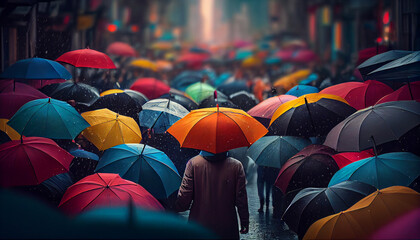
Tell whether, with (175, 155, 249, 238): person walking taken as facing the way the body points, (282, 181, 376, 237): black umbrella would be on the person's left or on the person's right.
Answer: on the person's right

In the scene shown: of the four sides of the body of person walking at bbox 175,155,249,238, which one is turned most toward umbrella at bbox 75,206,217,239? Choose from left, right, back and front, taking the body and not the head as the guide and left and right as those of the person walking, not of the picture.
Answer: back

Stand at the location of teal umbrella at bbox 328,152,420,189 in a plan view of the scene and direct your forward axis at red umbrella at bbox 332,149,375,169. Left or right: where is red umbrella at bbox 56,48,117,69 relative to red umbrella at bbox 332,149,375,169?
left

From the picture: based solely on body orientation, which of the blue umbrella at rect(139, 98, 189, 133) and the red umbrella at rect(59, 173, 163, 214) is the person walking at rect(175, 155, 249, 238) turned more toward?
the blue umbrella

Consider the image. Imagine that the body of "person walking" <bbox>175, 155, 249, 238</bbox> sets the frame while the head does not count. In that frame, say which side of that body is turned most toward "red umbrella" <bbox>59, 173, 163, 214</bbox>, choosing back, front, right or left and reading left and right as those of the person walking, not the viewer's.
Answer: left

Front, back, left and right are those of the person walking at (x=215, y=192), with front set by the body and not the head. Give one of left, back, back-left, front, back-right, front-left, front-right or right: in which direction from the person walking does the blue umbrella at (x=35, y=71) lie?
front-left

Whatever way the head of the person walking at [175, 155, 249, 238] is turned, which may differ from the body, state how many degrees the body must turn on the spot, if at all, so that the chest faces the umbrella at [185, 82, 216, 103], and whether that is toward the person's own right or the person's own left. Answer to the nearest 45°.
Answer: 0° — they already face it

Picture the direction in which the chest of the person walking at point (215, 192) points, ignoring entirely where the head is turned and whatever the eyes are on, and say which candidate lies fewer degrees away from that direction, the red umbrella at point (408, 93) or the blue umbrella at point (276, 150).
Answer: the blue umbrella

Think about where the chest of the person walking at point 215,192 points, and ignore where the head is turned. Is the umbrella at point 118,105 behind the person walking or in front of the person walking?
in front

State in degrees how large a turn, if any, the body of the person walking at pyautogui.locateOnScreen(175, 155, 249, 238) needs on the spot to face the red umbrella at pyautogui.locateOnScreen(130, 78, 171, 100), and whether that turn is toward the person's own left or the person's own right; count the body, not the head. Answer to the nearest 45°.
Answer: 0° — they already face it

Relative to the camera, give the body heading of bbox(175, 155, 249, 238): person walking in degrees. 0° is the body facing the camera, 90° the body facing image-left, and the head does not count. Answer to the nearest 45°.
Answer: approximately 180°

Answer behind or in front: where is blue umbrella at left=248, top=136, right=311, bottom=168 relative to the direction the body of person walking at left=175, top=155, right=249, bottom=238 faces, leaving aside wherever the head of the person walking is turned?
in front

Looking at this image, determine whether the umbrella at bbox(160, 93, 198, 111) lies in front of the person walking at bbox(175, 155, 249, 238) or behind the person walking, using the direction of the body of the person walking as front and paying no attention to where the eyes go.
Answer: in front
